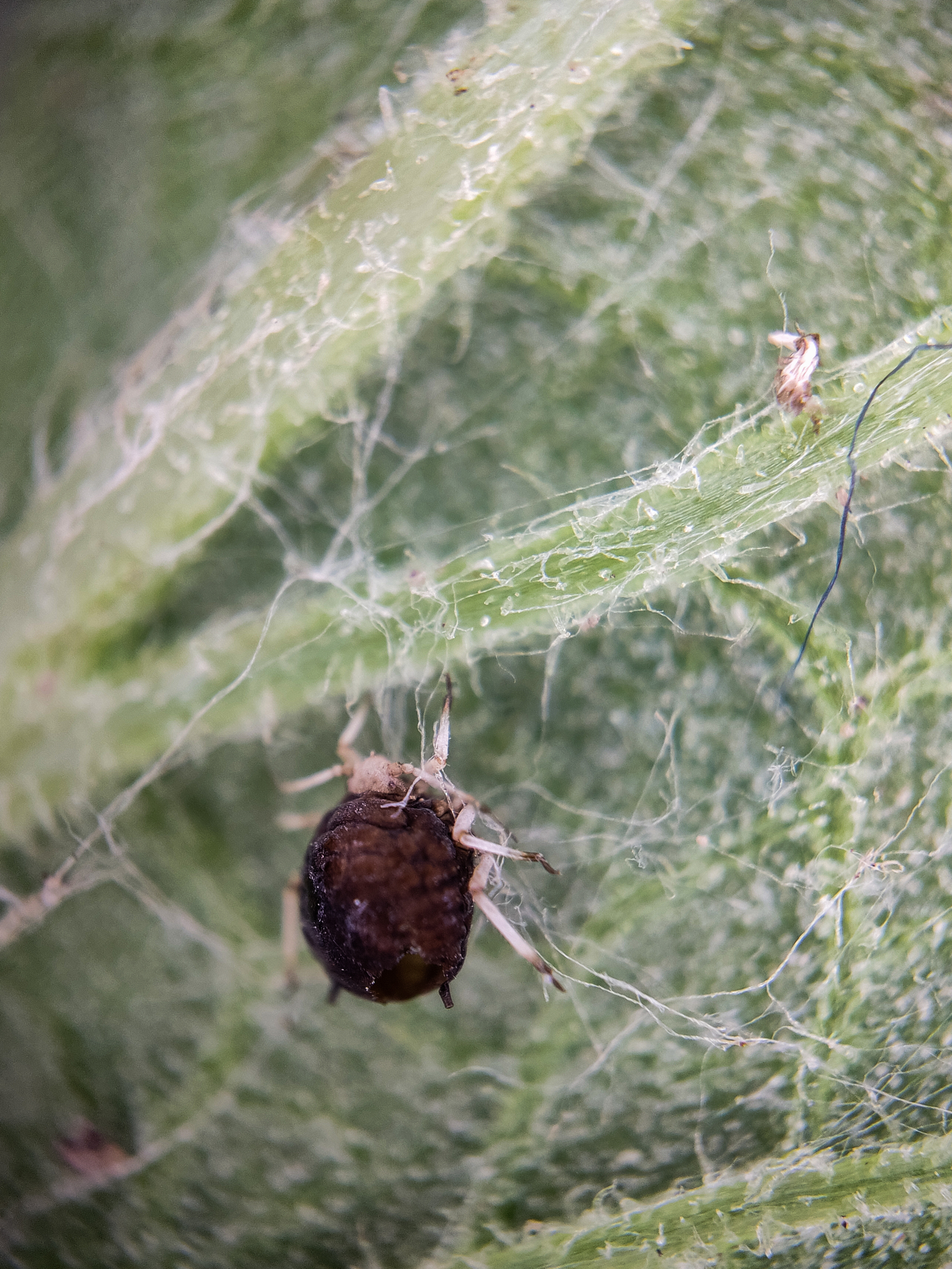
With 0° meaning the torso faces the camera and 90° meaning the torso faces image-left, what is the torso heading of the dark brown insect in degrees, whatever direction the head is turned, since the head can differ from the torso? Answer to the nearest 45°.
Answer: approximately 180°
